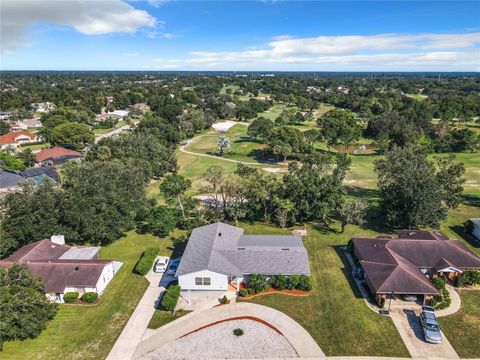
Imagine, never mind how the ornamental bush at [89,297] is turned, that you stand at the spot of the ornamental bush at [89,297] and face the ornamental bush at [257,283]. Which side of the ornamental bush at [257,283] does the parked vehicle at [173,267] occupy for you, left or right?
left

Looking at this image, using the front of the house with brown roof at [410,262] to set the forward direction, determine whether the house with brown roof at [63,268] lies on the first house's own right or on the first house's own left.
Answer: on the first house's own right

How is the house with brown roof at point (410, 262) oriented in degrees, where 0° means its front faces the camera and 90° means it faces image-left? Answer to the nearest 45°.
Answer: approximately 0°
